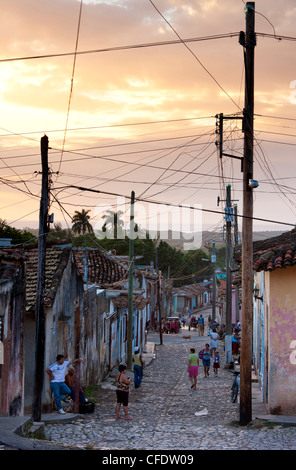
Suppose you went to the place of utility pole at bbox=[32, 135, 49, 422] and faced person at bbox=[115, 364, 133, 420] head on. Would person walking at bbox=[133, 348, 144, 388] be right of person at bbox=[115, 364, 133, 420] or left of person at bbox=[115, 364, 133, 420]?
left

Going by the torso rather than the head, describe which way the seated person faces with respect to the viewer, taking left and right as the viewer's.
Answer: facing to the right of the viewer

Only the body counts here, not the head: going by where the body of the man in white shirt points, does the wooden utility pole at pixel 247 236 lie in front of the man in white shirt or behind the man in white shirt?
in front

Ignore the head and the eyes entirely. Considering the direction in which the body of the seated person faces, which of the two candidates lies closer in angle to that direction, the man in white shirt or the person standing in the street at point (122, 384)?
the person standing in the street

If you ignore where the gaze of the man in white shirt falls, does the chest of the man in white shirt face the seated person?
no

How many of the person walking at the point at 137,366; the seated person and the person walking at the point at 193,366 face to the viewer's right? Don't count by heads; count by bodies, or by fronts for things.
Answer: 1

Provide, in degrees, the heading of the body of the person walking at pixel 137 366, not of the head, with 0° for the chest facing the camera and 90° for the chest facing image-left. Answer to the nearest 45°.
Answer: approximately 180°
